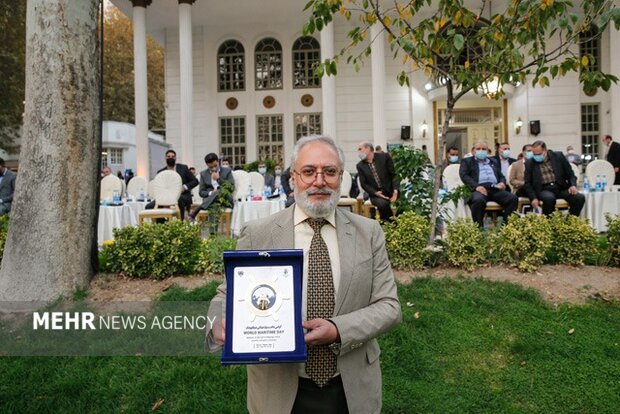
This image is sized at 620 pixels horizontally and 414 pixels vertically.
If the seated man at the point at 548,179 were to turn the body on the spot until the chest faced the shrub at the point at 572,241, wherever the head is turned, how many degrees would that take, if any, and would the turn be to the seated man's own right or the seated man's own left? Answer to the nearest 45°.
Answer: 0° — they already face it

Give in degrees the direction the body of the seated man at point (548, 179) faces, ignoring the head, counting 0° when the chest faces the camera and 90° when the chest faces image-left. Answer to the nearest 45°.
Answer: approximately 0°

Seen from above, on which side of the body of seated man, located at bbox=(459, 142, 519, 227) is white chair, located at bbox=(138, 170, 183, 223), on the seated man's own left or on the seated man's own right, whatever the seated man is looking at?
on the seated man's own right

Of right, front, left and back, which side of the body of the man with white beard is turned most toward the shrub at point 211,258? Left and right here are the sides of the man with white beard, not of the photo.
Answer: back
